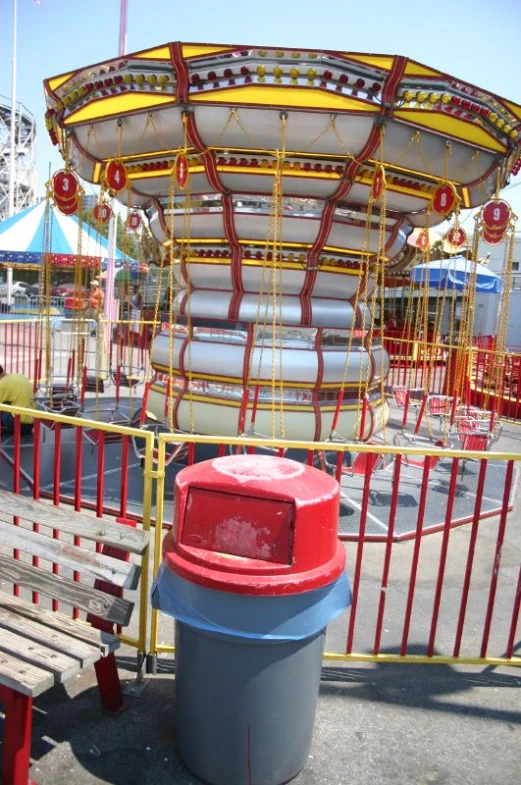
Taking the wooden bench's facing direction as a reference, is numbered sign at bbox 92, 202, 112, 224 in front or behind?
behind
